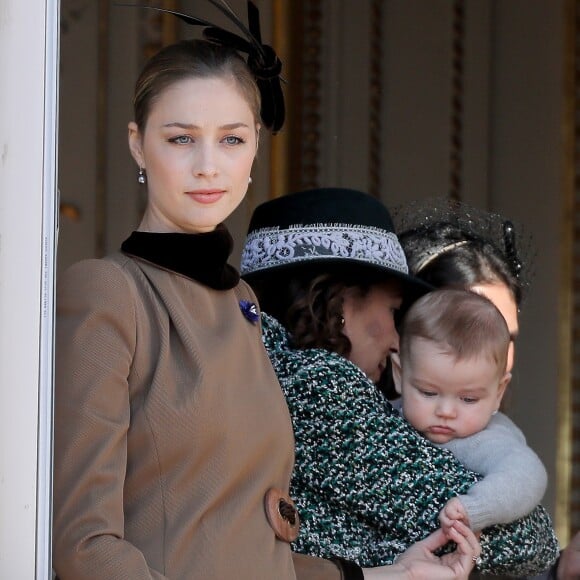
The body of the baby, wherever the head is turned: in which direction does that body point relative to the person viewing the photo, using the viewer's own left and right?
facing the viewer and to the left of the viewer

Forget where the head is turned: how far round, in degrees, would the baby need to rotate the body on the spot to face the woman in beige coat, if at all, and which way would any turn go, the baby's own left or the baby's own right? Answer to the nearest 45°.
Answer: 0° — they already face them

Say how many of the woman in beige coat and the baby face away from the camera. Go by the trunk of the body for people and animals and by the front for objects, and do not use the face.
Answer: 0

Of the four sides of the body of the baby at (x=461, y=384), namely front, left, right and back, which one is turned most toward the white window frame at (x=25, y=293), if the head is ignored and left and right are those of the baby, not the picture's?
front

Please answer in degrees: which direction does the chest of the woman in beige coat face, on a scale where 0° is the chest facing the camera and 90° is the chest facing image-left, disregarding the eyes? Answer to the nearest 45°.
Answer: approximately 315°

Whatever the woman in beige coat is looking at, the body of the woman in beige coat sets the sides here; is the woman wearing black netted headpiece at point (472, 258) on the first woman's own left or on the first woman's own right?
on the first woman's own left

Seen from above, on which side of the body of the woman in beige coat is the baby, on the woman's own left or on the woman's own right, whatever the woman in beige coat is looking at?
on the woman's own left

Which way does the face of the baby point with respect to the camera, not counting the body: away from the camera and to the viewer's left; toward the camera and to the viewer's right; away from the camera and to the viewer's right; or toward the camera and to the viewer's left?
toward the camera and to the viewer's left
